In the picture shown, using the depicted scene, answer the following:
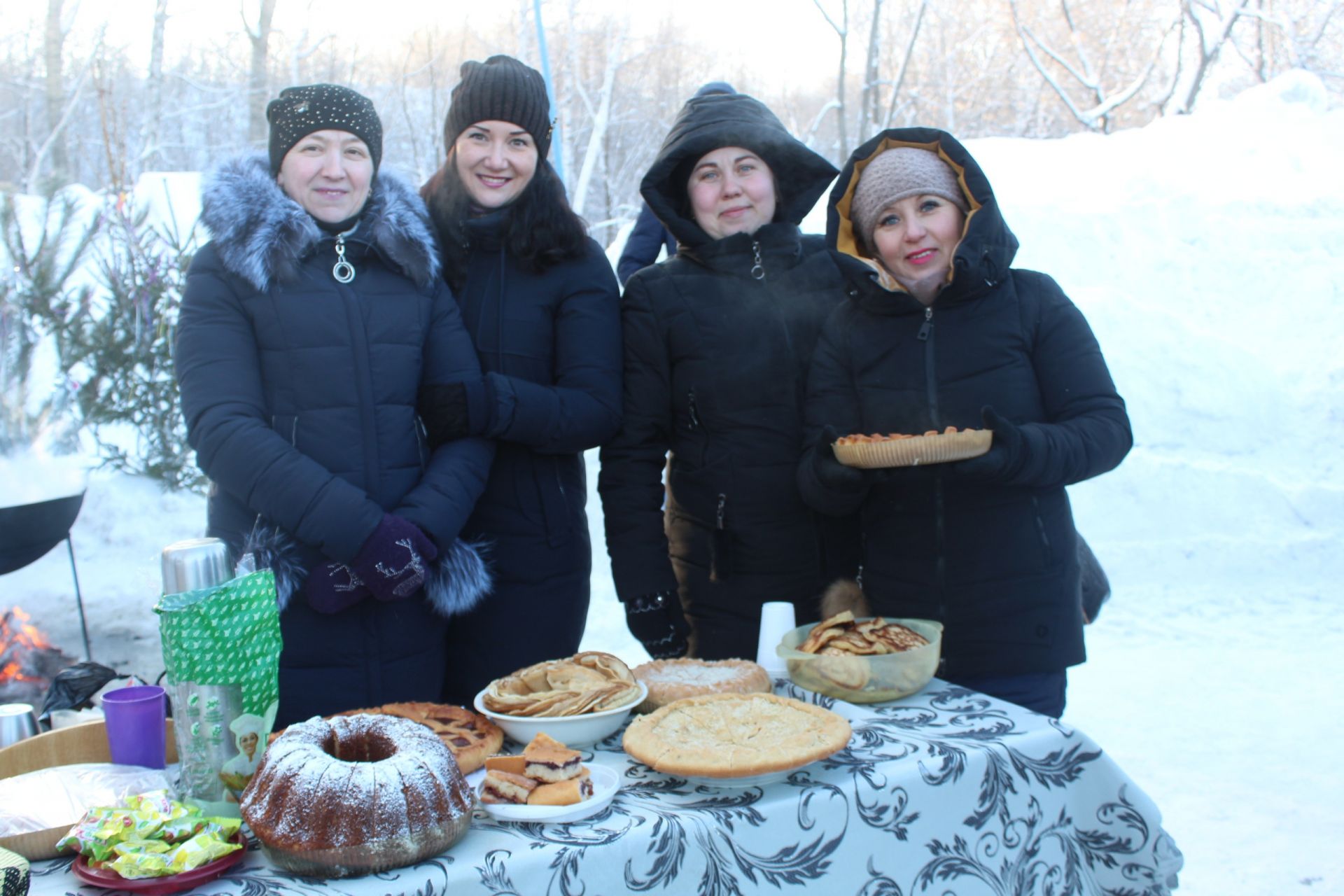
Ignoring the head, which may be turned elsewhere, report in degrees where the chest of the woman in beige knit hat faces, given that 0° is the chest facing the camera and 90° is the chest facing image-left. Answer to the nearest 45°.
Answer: approximately 0°

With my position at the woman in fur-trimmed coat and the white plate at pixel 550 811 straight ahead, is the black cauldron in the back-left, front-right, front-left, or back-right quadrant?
back-right

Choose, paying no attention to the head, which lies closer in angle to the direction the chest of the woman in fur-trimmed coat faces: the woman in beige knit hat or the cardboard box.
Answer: the cardboard box

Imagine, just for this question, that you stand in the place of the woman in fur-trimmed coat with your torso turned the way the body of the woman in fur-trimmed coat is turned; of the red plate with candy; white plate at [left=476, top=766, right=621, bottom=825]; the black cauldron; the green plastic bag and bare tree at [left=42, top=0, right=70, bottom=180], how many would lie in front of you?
3

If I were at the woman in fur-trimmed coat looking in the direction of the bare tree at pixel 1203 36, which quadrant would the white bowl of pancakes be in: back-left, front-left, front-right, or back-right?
back-right

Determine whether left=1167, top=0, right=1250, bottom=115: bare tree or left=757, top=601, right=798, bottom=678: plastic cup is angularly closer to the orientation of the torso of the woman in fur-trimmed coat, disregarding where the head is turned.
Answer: the plastic cup

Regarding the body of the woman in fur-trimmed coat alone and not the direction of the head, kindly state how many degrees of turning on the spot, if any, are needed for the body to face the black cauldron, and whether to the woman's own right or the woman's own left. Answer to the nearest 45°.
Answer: approximately 135° to the woman's own right

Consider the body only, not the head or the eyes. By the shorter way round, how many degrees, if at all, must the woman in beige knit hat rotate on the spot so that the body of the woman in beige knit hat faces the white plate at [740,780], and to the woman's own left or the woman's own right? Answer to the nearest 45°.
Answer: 0° — they already face it

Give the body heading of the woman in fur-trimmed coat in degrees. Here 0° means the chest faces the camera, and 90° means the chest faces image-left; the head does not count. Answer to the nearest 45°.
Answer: approximately 0°

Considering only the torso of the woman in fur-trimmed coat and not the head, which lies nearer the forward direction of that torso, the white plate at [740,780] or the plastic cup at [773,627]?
the white plate

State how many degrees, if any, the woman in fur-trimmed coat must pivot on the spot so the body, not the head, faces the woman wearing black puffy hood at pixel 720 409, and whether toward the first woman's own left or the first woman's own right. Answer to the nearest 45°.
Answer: approximately 90° to the first woman's own left

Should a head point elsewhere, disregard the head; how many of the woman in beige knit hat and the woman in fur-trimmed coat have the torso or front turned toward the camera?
2

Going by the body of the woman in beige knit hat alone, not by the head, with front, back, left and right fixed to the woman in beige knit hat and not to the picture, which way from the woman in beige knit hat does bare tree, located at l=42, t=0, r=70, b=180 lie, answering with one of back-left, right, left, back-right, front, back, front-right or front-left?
back-right

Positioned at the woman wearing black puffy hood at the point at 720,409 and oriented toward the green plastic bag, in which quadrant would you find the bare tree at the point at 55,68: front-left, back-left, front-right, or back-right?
back-right
